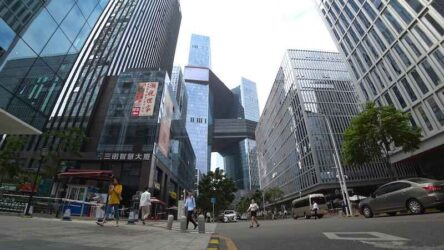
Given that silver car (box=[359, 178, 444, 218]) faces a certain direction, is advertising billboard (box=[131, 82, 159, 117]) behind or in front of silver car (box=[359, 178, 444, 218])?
in front

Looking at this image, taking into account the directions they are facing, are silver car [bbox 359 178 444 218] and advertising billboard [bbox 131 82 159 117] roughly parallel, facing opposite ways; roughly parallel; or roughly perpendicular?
roughly parallel, facing opposite ways

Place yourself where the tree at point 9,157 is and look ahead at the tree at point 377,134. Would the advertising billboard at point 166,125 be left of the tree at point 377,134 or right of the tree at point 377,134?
left

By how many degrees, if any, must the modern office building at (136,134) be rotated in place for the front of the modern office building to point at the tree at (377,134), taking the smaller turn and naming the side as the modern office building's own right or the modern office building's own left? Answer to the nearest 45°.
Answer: approximately 45° to the modern office building's own left

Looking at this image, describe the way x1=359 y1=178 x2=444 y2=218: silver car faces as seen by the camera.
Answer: facing away from the viewer and to the left of the viewer

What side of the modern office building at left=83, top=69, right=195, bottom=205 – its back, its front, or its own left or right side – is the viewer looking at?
front

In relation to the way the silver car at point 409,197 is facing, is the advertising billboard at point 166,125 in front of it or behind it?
in front

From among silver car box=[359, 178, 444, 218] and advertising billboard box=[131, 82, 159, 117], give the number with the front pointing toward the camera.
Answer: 1

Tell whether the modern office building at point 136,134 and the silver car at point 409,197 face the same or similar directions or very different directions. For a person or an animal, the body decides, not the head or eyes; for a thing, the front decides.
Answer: very different directions

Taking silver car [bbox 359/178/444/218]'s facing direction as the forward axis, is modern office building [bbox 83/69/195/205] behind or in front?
in front

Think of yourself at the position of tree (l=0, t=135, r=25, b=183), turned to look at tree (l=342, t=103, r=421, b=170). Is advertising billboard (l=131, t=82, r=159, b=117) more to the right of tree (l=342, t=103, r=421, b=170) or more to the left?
left
